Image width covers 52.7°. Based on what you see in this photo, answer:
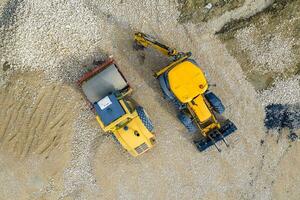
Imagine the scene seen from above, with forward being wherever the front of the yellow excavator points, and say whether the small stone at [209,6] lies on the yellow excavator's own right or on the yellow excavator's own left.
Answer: on the yellow excavator's own left
